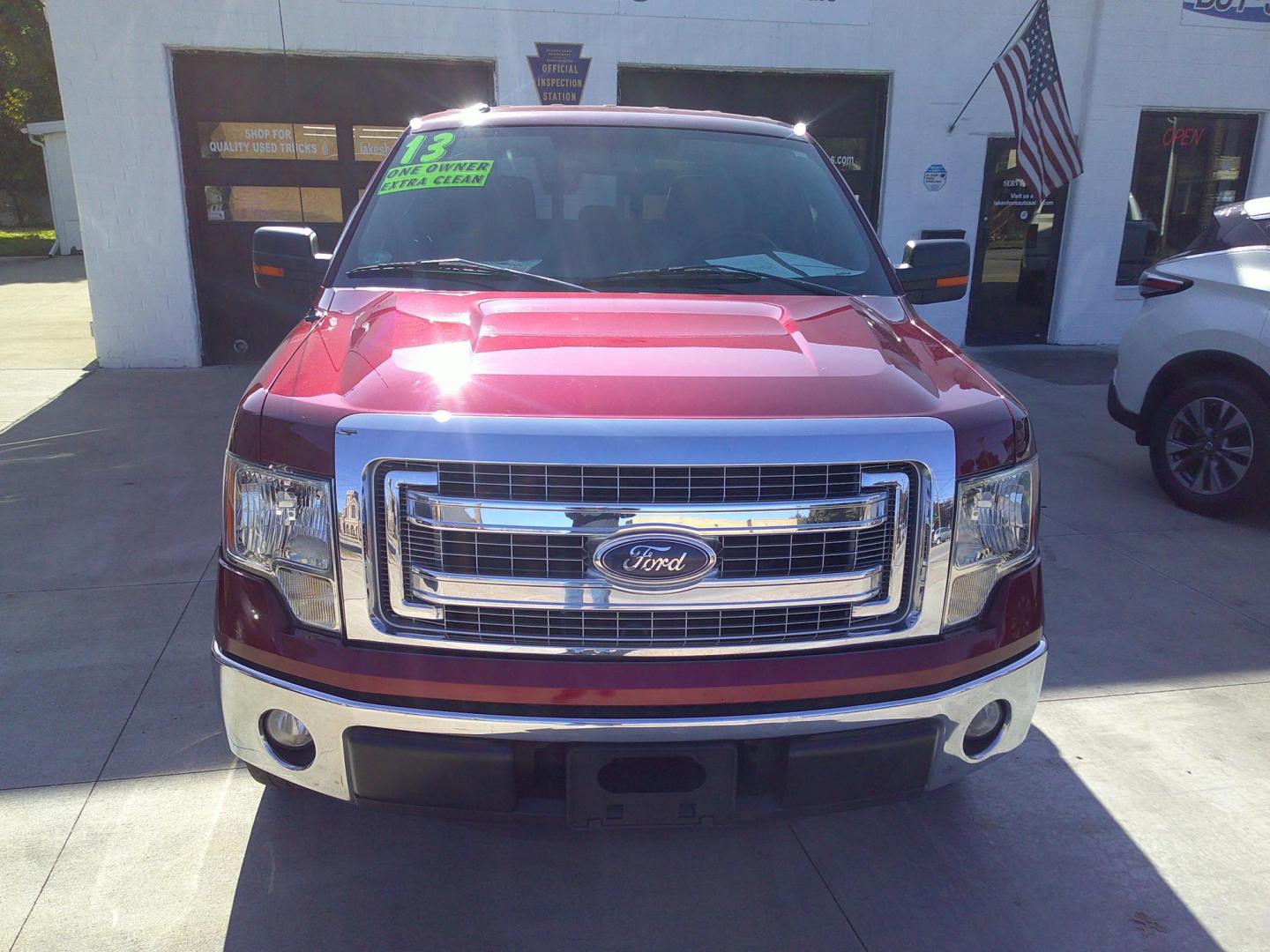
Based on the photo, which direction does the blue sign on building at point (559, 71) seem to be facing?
toward the camera

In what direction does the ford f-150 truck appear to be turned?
toward the camera

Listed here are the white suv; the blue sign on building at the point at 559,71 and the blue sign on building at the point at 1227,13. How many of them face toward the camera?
2

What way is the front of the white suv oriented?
to the viewer's right

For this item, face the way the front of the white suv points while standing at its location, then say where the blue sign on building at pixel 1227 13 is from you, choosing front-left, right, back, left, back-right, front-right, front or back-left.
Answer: left

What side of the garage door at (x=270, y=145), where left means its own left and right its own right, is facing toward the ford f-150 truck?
front

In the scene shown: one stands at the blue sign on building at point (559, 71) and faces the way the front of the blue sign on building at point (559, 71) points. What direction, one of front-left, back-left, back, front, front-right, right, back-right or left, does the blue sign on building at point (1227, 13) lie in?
left

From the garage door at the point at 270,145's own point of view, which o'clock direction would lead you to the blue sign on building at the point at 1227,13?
The blue sign on building is roughly at 9 o'clock from the garage door.

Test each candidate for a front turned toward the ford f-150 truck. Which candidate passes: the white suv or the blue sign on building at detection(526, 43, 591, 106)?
the blue sign on building

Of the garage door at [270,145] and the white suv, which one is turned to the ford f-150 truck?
the garage door

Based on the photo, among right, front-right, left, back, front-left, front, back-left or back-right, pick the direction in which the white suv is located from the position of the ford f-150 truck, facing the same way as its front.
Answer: back-left

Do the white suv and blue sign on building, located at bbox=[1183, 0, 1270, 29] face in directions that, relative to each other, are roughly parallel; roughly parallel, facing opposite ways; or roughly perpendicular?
roughly perpendicular

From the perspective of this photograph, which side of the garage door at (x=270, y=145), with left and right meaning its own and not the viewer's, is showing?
front

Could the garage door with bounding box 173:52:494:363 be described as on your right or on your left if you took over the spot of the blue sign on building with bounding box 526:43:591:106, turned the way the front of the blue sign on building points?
on your right
